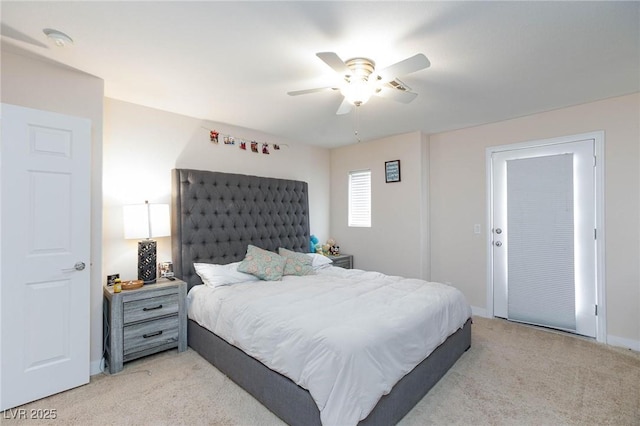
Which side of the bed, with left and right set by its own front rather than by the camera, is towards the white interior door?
right

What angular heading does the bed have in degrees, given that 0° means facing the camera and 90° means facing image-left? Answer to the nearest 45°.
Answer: approximately 315°

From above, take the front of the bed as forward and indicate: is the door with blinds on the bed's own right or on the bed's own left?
on the bed's own left

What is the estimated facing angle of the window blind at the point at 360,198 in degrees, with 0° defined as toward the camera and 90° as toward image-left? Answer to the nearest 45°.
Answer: approximately 45°

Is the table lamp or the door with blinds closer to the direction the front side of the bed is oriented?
the door with blinds
